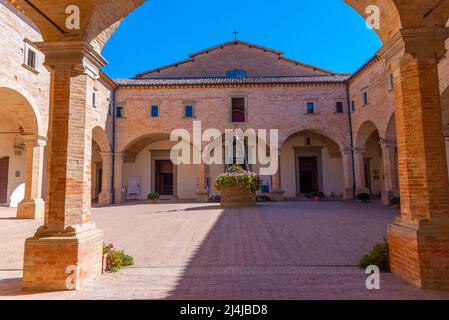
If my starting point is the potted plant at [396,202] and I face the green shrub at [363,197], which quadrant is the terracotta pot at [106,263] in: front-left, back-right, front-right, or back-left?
back-left

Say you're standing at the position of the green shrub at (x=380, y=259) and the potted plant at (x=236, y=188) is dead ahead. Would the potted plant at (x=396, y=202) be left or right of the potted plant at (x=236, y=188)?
right

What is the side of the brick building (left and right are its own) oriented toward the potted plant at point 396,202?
left

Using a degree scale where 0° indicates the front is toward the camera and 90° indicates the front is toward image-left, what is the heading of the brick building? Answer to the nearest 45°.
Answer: approximately 0°
